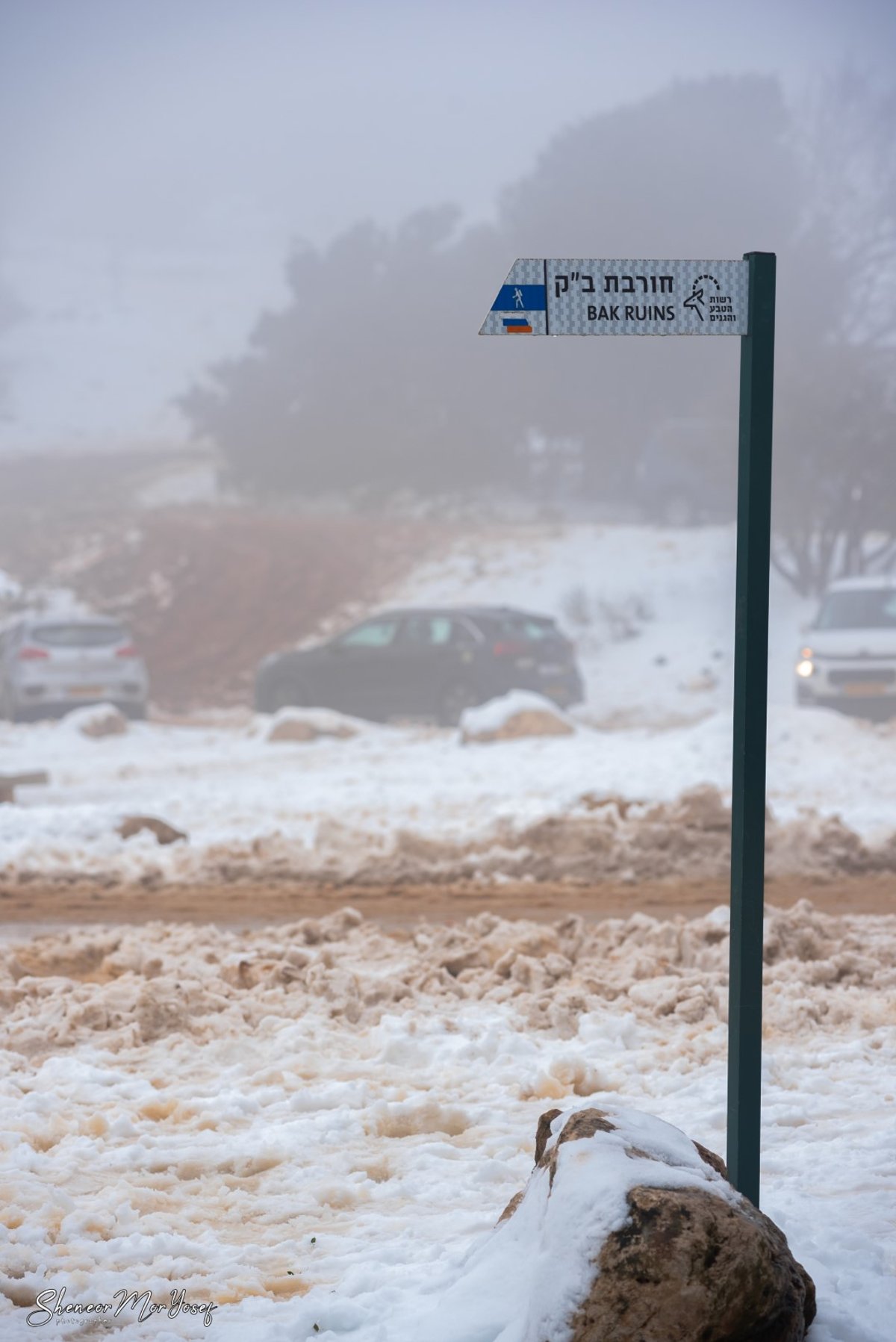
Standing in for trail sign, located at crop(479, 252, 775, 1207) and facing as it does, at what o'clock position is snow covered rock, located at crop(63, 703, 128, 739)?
The snow covered rock is roughly at 5 o'clock from the trail sign.

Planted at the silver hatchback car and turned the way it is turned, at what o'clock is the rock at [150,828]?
The rock is roughly at 6 o'clock from the silver hatchback car.

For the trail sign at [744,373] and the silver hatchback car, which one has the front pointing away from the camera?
the silver hatchback car

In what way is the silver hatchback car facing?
away from the camera

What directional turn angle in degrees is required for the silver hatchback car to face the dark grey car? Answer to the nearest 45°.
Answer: approximately 135° to its right

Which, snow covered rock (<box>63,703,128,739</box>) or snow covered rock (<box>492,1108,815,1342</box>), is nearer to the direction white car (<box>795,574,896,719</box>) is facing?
the snow covered rock (<box>492,1108,815,1342</box>)

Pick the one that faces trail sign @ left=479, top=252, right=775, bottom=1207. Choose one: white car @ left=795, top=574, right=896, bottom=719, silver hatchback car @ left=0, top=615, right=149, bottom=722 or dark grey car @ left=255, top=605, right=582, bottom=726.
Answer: the white car

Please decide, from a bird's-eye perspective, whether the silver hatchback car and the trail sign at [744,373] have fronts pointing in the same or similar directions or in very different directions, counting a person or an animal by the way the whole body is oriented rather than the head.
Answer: very different directions

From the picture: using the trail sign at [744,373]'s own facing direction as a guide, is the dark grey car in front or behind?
behind

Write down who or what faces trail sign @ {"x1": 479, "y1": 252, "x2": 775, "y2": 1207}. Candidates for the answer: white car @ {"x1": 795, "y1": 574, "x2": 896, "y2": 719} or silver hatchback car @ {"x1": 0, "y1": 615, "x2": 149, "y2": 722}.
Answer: the white car

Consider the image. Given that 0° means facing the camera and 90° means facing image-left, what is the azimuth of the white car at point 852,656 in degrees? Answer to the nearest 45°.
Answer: approximately 0°

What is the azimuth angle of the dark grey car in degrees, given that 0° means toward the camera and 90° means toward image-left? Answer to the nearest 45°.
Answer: approximately 135°
